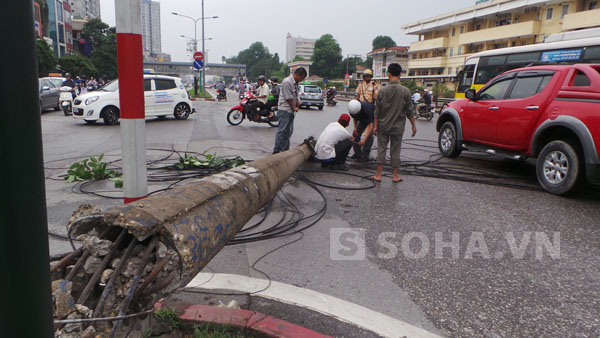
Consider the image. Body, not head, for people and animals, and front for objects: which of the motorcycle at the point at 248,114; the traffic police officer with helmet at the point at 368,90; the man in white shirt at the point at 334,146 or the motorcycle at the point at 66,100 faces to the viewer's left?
the motorcycle at the point at 248,114

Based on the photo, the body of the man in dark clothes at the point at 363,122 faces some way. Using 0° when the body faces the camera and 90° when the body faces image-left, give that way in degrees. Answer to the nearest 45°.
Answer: approximately 45°

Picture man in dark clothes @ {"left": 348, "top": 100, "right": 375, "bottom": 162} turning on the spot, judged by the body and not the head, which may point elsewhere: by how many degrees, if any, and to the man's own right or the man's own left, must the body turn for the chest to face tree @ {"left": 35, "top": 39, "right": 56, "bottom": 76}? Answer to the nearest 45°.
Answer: approximately 90° to the man's own right

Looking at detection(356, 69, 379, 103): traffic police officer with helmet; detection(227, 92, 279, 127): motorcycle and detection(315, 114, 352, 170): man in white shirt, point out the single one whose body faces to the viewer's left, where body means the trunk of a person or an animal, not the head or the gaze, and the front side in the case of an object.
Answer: the motorcycle

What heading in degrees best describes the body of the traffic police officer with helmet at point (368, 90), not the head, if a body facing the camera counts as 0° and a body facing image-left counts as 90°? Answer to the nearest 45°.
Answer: approximately 0°

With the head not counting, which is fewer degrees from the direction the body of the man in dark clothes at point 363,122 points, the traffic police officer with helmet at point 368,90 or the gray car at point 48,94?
the gray car

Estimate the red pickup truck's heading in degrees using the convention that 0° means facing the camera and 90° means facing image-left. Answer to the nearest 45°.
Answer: approximately 135°

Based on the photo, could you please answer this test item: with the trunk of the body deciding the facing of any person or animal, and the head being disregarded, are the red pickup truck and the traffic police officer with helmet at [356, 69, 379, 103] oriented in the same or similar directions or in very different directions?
very different directions
